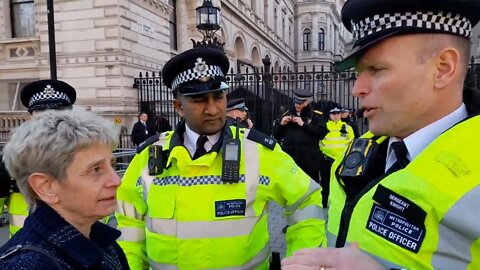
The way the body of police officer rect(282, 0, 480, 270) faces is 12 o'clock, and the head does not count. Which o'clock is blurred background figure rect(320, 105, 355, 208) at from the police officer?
The blurred background figure is roughly at 4 o'clock from the police officer.

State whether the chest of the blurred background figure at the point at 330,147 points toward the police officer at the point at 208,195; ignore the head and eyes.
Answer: yes

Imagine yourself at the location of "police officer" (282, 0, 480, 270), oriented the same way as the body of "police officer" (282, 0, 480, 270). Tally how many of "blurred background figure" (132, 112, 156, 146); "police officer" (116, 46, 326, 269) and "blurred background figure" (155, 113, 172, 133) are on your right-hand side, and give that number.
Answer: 3

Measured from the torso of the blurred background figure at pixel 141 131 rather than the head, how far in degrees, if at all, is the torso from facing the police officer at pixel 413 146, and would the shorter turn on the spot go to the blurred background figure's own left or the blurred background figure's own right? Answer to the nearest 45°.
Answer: approximately 45° to the blurred background figure's own right

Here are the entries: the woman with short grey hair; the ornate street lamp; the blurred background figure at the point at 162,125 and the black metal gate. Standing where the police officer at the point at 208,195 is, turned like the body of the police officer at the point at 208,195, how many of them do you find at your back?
3

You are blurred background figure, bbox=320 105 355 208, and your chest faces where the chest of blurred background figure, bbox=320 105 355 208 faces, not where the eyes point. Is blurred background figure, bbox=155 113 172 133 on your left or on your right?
on your right

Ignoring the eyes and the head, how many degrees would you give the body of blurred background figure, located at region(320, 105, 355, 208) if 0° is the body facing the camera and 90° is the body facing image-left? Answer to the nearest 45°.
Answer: approximately 0°

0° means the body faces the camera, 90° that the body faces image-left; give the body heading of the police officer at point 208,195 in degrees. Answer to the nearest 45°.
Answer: approximately 0°

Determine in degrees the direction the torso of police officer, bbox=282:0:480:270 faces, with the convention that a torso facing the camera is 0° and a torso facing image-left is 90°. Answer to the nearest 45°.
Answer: approximately 45°

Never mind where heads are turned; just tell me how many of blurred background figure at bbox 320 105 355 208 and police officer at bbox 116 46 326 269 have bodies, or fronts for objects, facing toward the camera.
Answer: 2
